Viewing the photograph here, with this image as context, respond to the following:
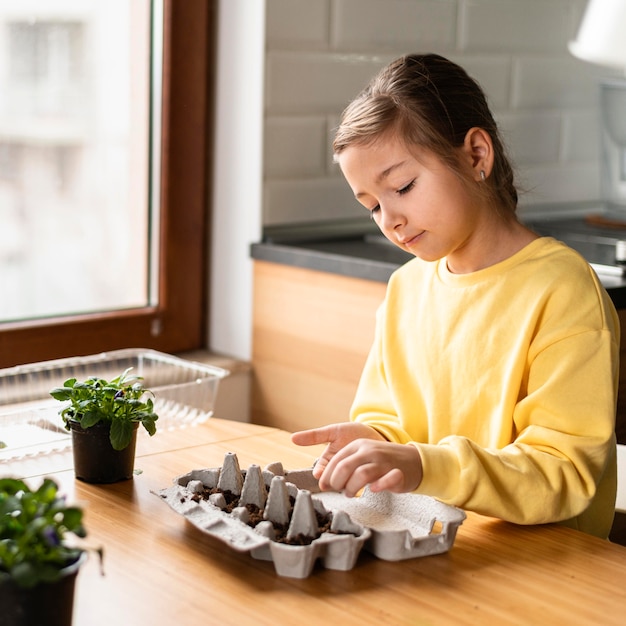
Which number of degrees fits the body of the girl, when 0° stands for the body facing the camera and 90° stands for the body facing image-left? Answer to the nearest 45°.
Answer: approximately 45°

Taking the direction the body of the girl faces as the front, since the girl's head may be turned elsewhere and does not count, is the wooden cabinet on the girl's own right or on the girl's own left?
on the girl's own right

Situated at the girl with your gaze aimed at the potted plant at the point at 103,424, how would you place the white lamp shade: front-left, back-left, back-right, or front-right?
back-right

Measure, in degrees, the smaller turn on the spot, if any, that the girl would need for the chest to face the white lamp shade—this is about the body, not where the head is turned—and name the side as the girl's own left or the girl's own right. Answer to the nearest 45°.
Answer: approximately 135° to the girl's own right

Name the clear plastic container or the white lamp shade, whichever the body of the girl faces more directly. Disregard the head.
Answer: the clear plastic container

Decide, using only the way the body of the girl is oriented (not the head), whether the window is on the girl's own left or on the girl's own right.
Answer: on the girl's own right

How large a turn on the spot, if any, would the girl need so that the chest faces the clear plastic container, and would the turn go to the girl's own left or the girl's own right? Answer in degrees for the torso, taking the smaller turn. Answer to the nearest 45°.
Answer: approximately 45° to the girl's own right
